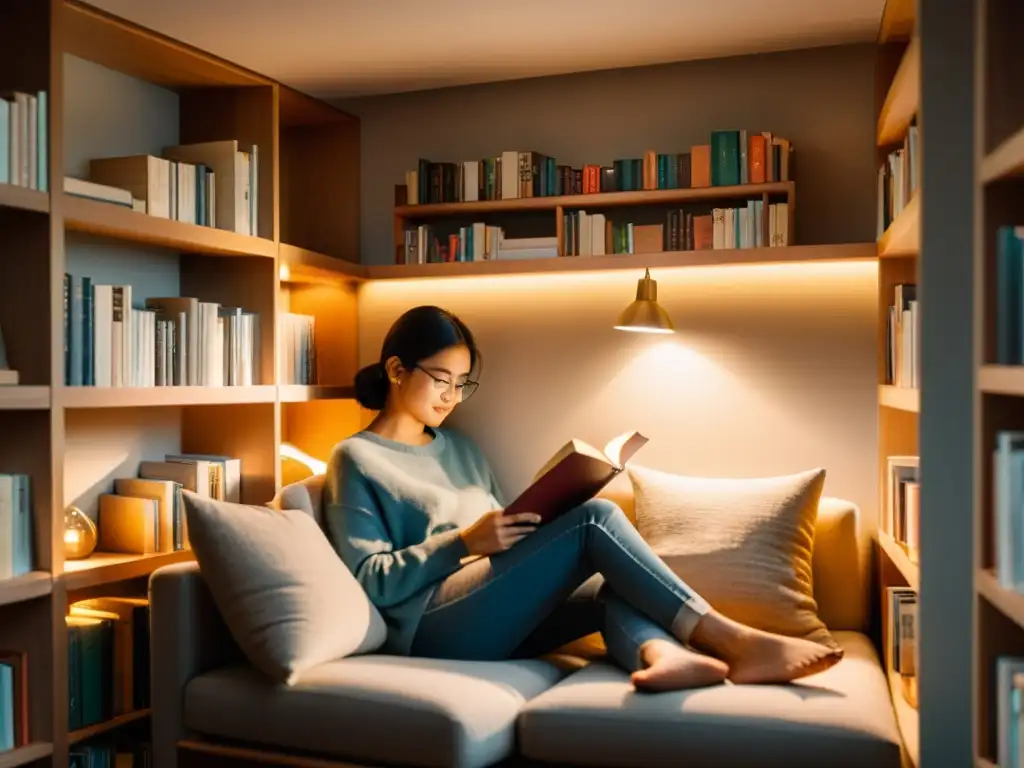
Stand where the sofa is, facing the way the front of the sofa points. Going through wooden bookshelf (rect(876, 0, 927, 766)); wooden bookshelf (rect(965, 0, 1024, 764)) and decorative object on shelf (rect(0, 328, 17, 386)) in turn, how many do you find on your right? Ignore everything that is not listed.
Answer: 1

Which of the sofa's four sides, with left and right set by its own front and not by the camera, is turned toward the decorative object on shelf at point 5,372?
right

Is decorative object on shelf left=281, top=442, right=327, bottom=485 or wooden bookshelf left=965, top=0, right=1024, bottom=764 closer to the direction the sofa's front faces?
the wooden bookshelf

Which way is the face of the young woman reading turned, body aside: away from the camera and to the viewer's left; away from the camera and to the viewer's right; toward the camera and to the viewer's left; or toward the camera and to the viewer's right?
toward the camera and to the viewer's right

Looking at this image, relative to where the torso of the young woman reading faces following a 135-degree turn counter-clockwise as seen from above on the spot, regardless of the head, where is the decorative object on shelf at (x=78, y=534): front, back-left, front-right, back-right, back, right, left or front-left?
left

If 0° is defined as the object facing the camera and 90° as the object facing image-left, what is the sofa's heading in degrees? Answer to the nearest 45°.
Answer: approximately 0°

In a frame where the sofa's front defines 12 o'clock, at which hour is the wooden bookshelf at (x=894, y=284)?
The wooden bookshelf is roughly at 8 o'clock from the sofa.

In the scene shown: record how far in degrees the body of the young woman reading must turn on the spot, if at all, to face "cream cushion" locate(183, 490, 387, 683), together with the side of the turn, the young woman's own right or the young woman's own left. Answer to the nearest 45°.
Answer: approximately 90° to the young woman's own right
